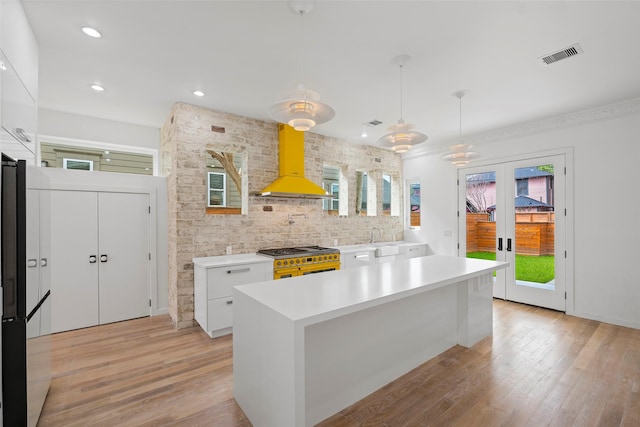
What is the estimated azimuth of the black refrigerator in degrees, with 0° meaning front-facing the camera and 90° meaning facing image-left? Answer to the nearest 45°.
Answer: approximately 270°

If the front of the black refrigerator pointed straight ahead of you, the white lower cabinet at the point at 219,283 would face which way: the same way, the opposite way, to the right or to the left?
to the right

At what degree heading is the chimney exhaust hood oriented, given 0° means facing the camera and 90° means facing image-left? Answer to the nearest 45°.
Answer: approximately 315°

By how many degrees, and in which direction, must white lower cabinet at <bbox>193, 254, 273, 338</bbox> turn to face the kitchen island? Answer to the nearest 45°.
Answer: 0° — it already faces it

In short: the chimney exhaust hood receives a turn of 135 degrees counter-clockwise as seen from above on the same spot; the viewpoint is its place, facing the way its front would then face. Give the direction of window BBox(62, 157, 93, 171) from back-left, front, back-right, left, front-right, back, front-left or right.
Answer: left

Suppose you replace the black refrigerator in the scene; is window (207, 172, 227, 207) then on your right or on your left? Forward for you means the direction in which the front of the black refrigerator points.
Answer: on your left

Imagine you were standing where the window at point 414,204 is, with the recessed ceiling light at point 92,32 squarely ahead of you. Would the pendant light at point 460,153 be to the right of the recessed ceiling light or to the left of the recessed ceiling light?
left

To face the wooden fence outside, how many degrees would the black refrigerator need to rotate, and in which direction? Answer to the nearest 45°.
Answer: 0° — it already faces it
